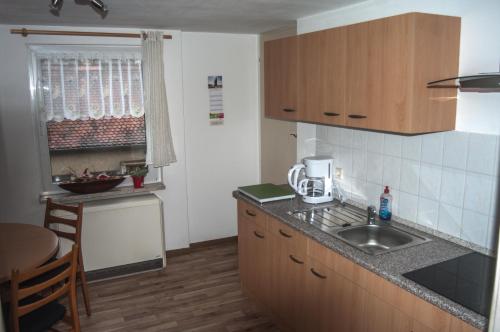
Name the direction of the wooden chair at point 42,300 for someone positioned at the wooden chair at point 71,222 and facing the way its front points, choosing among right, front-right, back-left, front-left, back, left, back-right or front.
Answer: front-left

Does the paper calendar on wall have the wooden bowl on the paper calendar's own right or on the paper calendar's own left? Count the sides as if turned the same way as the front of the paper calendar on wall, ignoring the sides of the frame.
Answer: on the paper calendar's own right

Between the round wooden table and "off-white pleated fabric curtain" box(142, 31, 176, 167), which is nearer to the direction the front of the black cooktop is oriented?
the round wooden table

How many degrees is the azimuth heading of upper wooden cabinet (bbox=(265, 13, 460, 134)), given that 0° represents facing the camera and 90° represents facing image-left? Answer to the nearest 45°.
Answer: approximately 45°

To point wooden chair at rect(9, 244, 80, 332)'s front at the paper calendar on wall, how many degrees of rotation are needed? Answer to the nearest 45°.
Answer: approximately 90° to its right

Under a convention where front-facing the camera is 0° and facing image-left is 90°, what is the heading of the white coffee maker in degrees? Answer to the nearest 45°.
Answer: approximately 45°

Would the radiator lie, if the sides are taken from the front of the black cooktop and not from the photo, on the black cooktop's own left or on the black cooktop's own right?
on the black cooktop's own right

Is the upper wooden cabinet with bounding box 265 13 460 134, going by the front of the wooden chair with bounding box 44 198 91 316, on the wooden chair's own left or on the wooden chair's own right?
on the wooden chair's own left

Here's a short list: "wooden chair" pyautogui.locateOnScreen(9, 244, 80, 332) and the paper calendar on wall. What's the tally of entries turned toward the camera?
1

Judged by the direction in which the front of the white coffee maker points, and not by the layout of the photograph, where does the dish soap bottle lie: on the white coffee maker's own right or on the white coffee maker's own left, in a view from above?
on the white coffee maker's own left

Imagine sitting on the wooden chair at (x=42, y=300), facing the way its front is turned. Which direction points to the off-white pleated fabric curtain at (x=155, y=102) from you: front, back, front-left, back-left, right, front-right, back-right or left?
right

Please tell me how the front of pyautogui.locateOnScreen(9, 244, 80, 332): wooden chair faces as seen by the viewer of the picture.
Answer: facing away from the viewer and to the left of the viewer
